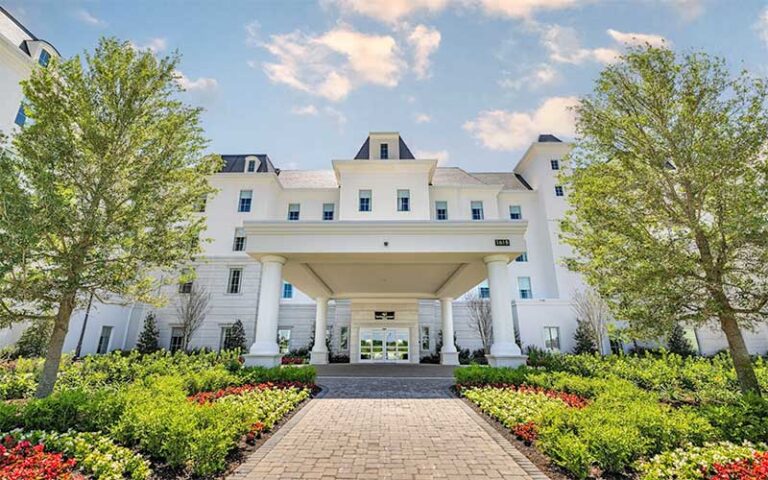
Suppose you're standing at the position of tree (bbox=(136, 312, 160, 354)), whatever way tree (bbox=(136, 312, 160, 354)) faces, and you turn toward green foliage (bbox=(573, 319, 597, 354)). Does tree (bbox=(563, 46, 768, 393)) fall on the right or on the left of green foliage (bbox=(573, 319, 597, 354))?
right

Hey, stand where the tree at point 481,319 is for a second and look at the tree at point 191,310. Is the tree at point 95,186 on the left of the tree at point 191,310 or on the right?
left

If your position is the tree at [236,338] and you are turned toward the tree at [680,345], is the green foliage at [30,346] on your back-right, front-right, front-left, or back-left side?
back-right

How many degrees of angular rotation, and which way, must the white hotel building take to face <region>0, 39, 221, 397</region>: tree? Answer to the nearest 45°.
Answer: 0° — it already faces it

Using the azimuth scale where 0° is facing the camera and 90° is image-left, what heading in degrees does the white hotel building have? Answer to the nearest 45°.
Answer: approximately 0°

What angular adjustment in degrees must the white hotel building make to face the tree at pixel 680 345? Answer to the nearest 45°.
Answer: approximately 90° to its left

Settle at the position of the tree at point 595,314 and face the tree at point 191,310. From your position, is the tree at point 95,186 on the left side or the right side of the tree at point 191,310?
left

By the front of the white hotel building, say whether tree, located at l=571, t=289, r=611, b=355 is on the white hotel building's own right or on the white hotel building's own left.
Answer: on the white hotel building's own left

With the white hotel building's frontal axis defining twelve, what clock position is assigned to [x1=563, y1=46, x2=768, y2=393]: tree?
The tree is roughly at 11 o'clock from the white hotel building.
